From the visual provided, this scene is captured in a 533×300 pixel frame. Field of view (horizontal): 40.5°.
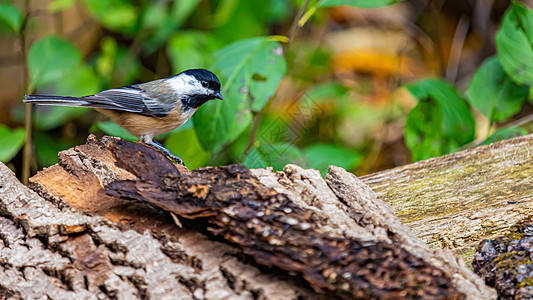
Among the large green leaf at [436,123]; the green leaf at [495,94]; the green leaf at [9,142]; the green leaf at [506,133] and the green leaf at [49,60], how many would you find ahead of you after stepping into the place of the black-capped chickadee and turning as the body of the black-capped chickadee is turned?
3

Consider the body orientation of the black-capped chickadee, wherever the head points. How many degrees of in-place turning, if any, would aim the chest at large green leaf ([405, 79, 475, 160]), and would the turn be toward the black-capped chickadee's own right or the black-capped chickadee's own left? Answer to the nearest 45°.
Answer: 0° — it already faces it

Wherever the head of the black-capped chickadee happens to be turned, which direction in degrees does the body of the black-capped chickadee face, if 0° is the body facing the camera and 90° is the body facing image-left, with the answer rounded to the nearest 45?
approximately 270°

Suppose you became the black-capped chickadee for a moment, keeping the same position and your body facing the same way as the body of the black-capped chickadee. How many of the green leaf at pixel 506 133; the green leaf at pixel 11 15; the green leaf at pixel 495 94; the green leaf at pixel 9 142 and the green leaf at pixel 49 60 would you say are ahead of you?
2

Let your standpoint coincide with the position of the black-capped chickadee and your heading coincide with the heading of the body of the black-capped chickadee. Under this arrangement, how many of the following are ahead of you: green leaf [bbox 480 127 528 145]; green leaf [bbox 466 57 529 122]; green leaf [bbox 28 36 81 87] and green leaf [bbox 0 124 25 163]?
2

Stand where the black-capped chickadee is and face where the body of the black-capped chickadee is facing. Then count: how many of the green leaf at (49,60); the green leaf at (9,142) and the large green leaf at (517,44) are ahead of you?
1

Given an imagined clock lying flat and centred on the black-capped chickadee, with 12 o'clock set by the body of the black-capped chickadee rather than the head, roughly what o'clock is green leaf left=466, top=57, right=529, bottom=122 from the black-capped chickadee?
The green leaf is roughly at 12 o'clock from the black-capped chickadee.

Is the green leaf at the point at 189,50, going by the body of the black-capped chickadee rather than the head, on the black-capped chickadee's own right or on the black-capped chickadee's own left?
on the black-capped chickadee's own left

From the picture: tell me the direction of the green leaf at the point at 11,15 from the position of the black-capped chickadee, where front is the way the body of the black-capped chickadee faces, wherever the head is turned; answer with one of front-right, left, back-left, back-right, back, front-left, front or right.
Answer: back-left
